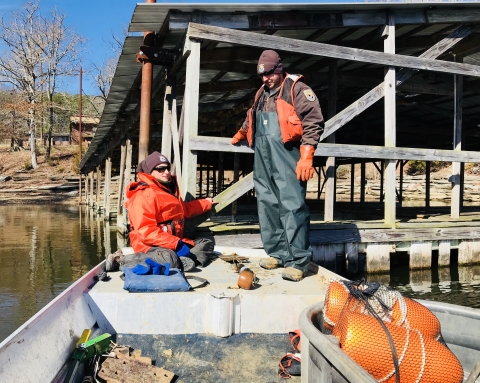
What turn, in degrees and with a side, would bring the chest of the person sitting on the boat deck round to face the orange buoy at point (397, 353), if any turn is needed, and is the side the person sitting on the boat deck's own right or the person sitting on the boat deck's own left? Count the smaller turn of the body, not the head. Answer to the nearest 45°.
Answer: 0° — they already face it

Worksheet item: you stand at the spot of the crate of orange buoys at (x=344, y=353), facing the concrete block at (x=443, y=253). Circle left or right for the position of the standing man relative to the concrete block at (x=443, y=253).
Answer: left

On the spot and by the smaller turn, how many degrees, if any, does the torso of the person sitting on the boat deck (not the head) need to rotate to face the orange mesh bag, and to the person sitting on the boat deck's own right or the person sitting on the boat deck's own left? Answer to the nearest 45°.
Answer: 0° — they already face it

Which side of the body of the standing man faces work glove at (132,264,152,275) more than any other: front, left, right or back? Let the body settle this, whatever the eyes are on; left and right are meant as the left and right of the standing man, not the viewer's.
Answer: front

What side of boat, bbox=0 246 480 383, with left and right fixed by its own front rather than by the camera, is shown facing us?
back

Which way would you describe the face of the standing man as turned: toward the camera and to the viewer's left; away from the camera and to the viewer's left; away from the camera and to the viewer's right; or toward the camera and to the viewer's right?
toward the camera and to the viewer's left

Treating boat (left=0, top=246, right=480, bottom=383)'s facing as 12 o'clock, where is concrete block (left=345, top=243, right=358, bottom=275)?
The concrete block is roughly at 1 o'clock from the boat.

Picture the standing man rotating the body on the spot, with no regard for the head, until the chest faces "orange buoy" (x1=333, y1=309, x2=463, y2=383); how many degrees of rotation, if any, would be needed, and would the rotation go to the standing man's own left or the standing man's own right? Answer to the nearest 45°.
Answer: approximately 45° to the standing man's own left

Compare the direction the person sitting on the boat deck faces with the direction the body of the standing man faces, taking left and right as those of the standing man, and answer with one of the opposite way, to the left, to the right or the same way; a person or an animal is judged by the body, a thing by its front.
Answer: to the left

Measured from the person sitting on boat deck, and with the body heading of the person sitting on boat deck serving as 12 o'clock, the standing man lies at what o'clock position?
The standing man is roughly at 11 o'clock from the person sitting on boat deck.

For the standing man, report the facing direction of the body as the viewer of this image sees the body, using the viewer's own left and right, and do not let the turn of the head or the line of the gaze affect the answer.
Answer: facing the viewer and to the left of the viewer
